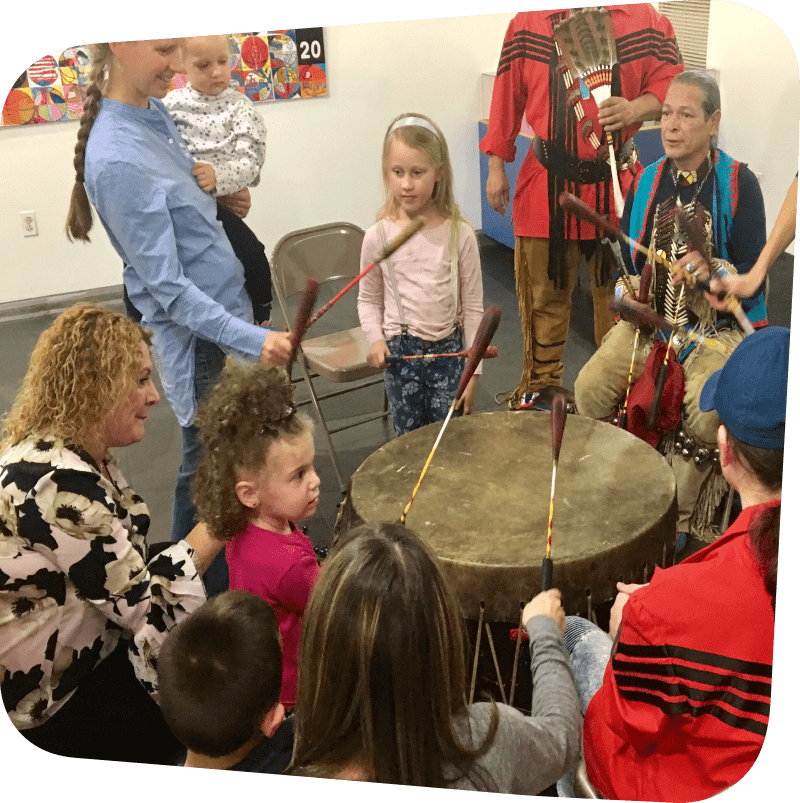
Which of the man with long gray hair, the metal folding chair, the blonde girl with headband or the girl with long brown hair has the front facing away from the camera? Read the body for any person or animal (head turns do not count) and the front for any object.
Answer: the girl with long brown hair

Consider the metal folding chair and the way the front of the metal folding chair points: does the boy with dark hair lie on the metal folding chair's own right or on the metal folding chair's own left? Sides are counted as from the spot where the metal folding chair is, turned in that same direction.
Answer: on the metal folding chair's own right

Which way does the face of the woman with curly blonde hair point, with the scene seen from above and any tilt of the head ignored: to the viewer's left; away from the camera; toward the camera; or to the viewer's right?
to the viewer's right

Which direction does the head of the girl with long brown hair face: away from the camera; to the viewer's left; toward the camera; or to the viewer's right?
away from the camera

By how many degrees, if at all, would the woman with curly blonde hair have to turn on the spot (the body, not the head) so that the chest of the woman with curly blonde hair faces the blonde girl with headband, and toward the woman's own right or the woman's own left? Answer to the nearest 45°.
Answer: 0° — they already face them

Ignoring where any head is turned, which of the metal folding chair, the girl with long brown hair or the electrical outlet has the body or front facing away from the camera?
the girl with long brown hair

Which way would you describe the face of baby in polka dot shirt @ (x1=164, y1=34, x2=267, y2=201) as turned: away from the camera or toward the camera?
toward the camera

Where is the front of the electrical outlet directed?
toward the camera

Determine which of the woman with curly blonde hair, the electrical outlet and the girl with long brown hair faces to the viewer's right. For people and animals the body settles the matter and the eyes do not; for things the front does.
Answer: the woman with curly blonde hair

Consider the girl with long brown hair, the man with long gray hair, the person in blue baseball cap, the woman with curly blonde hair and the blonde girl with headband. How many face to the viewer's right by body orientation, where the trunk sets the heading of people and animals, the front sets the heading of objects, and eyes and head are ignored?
1

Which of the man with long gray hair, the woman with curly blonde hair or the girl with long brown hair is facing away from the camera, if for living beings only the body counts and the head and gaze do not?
the girl with long brown hair

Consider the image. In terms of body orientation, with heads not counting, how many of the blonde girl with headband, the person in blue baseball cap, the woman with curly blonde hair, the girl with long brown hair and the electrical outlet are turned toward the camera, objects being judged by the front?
2

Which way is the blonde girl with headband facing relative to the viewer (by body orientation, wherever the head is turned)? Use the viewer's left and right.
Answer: facing the viewer

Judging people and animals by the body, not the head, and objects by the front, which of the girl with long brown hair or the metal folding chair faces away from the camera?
the girl with long brown hair

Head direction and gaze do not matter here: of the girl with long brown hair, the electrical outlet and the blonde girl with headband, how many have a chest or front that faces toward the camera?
2

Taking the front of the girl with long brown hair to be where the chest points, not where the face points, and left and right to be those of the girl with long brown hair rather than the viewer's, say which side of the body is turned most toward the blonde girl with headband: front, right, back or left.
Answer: front

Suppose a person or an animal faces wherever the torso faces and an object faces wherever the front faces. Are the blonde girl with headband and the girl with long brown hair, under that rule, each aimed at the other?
yes

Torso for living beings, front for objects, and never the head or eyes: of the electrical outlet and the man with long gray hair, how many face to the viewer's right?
0

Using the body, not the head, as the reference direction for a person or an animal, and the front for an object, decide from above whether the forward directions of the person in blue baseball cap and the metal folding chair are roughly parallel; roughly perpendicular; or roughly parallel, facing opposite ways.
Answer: roughly parallel, facing opposite ways

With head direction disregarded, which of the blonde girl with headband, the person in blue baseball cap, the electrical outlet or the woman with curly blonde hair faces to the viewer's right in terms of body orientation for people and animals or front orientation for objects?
the woman with curly blonde hair

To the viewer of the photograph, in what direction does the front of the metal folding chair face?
facing the viewer and to the right of the viewer
